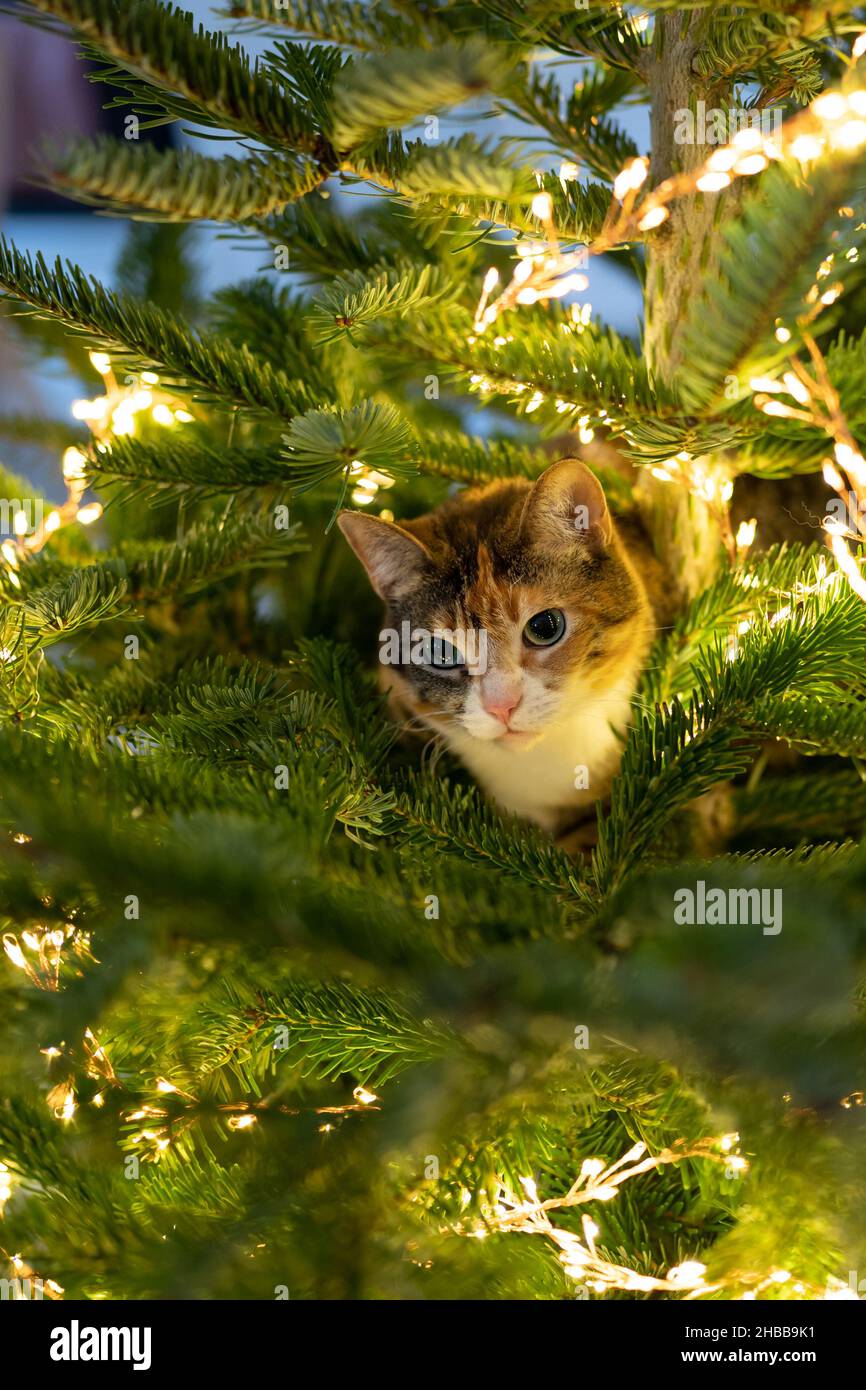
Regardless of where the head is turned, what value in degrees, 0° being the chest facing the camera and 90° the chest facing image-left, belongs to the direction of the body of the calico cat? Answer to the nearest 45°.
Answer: approximately 0°
